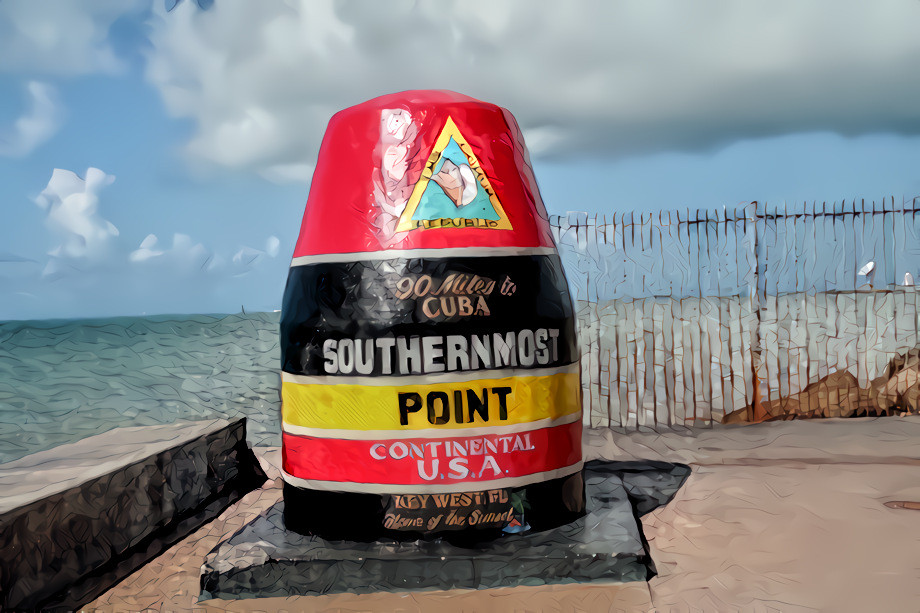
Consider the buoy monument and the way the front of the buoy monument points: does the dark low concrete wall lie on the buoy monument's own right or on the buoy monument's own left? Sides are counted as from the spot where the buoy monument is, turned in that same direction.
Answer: on the buoy monument's own right

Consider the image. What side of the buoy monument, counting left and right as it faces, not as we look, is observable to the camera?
front

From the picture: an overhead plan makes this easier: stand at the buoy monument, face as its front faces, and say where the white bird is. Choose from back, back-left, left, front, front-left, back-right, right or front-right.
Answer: back-left

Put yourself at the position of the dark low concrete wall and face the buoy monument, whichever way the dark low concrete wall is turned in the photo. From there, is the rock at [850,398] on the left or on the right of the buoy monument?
left

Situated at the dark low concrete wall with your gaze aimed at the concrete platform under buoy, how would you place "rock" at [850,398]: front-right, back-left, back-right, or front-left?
front-left

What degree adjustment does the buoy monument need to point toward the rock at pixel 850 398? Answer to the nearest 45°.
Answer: approximately 135° to its left
